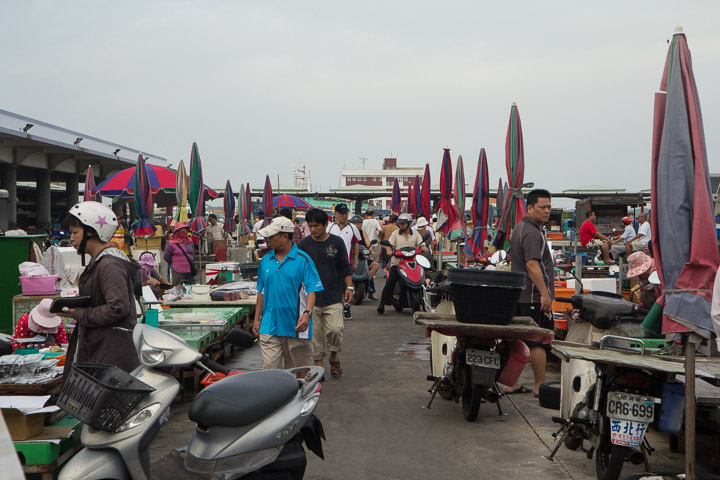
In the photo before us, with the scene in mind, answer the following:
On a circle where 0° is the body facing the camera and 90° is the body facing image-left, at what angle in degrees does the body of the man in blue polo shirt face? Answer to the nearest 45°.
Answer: approximately 45°

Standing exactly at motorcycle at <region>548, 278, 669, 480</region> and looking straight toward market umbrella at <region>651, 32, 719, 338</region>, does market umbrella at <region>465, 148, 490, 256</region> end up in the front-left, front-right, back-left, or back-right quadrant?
front-left

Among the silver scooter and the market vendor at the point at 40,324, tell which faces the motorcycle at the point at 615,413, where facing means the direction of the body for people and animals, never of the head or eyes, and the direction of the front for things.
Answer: the market vendor

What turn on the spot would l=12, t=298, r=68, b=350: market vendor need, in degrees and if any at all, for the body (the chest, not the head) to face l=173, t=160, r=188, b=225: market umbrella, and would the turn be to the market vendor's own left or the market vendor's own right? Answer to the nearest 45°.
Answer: approximately 135° to the market vendor's own left

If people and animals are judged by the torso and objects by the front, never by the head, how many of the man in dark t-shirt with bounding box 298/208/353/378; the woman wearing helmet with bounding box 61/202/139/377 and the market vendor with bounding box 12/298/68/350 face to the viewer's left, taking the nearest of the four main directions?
1

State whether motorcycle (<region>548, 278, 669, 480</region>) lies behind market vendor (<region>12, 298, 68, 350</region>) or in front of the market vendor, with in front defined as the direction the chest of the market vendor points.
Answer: in front

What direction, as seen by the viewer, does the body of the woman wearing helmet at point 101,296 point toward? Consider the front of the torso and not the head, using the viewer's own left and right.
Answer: facing to the left of the viewer

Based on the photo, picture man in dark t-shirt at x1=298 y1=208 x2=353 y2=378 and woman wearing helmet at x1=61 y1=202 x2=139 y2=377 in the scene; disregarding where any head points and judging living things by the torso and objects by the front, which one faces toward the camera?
the man in dark t-shirt

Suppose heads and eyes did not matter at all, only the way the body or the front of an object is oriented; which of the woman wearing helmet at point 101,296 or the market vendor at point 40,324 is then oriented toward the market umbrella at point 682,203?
the market vendor

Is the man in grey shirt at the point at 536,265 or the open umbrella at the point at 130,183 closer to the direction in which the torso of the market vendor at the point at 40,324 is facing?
the man in grey shirt

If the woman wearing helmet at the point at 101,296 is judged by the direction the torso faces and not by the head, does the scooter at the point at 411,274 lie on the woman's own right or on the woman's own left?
on the woman's own right

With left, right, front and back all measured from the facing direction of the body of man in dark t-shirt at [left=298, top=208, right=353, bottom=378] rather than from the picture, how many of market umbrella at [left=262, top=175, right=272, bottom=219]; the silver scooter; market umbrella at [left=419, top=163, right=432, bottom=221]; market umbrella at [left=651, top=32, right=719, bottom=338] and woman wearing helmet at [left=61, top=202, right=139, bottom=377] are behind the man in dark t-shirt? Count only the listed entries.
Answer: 2

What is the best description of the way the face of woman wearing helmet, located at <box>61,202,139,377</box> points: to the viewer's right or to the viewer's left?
to the viewer's left

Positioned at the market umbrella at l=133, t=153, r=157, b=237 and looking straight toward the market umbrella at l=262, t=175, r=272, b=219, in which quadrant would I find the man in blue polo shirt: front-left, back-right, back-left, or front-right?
back-right

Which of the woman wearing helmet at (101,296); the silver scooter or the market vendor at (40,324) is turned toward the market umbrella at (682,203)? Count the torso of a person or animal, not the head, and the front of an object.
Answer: the market vendor

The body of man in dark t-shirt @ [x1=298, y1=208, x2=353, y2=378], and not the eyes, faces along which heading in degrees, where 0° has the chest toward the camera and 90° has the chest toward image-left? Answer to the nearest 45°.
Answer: approximately 0°
